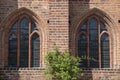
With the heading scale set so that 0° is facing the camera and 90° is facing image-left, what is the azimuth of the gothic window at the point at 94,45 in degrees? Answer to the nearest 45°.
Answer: approximately 0°

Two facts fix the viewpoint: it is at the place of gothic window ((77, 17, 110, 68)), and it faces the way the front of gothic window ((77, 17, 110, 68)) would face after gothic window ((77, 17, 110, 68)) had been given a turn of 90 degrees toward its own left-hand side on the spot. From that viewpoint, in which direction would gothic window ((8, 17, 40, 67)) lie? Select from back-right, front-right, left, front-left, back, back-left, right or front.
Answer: back

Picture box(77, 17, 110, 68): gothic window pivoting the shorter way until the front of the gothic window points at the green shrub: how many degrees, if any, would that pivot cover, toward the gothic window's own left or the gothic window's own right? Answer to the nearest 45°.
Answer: approximately 45° to the gothic window's own right

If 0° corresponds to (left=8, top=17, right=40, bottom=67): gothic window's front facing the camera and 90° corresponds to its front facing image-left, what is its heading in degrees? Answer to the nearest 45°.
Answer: approximately 0°

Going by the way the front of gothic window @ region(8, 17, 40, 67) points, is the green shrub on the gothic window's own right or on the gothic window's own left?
on the gothic window's own left
